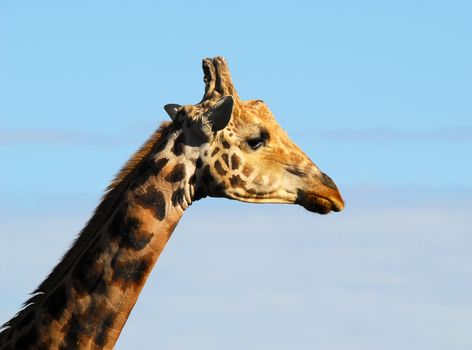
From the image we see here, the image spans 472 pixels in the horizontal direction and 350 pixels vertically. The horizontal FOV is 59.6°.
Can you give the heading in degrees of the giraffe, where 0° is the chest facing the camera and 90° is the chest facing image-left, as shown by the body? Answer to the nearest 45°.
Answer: approximately 270°
